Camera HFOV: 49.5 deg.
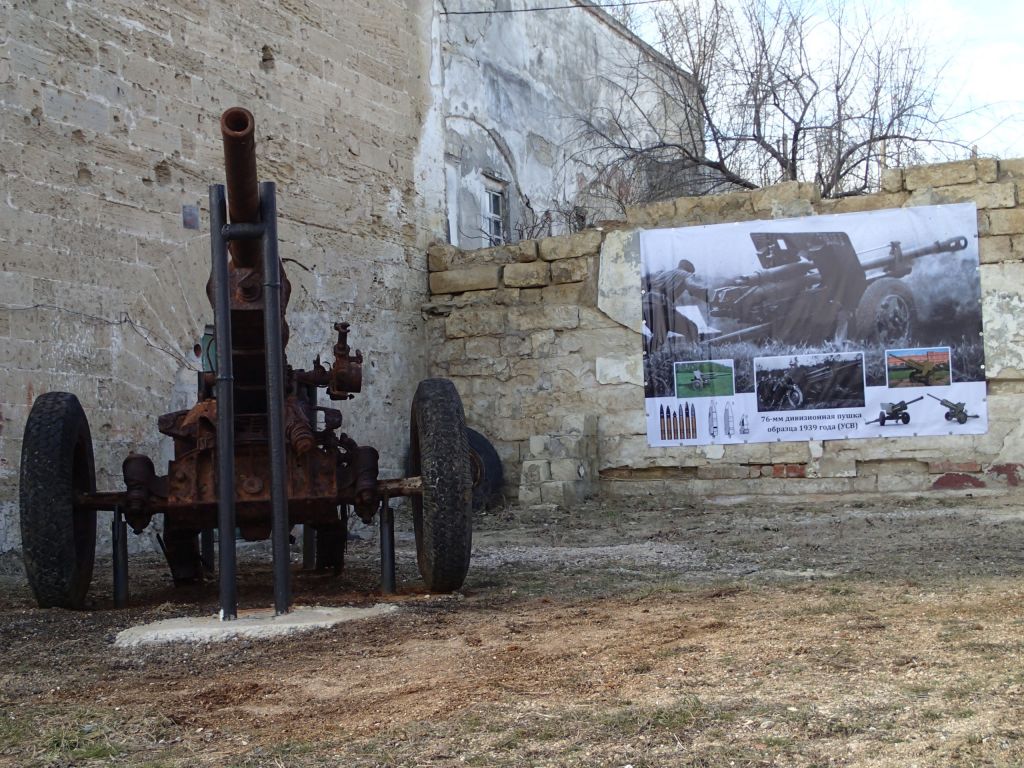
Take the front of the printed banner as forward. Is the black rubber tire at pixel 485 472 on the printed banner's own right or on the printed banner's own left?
on the printed banner's own right

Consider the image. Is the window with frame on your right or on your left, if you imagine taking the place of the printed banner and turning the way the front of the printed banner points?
on your right

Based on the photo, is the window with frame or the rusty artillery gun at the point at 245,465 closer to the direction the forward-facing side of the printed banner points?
the rusty artillery gun

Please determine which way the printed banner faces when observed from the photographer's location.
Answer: facing the viewer

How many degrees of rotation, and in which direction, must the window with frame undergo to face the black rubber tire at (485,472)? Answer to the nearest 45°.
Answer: approximately 45° to its right

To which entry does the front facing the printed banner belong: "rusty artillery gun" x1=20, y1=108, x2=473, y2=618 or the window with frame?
the window with frame

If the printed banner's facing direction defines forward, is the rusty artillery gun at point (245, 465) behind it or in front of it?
in front

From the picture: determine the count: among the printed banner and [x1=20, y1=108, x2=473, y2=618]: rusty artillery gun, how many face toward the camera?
2

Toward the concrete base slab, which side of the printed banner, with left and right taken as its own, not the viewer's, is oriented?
front

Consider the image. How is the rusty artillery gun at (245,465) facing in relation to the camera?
toward the camera

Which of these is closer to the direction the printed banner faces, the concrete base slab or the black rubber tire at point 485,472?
the concrete base slab
